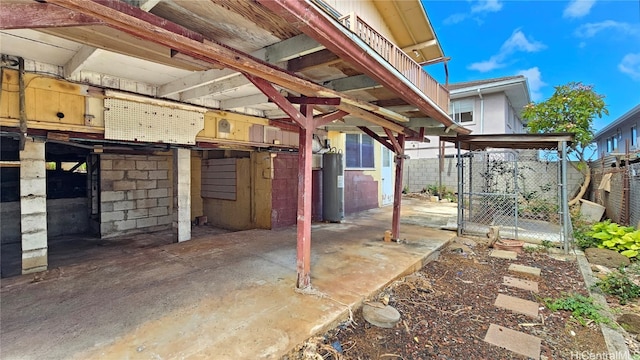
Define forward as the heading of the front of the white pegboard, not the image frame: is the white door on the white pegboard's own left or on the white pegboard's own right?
on the white pegboard's own left

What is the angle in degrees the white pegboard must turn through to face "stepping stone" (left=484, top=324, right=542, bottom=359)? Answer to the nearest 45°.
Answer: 0° — it already faces it

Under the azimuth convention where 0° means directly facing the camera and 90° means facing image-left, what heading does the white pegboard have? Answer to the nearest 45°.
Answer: approximately 315°

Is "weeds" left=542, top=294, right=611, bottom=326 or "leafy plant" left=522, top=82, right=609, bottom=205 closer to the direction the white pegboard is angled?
the weeds

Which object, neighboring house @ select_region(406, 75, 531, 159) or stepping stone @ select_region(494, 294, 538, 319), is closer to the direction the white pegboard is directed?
the stepping stone
